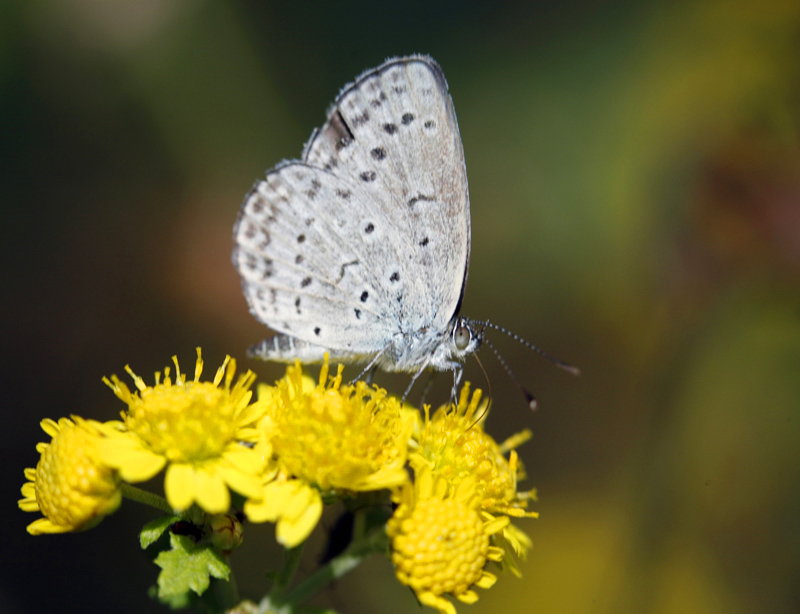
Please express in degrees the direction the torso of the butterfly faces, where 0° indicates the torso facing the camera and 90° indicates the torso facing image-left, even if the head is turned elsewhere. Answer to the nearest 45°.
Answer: approximately 270°

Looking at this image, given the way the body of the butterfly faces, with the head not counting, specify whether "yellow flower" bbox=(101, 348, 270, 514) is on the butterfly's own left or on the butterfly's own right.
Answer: on the butterfly's own right

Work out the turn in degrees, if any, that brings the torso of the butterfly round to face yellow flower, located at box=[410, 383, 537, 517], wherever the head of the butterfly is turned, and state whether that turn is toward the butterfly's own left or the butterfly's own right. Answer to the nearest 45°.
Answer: approximately 45° to the butterfly's own right
